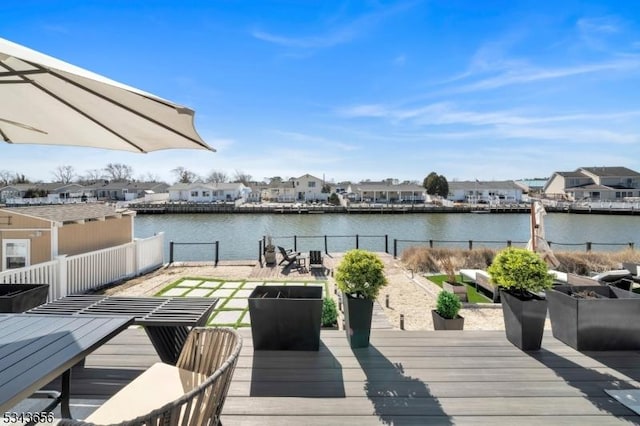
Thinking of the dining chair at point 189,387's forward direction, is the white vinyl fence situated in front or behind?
in front

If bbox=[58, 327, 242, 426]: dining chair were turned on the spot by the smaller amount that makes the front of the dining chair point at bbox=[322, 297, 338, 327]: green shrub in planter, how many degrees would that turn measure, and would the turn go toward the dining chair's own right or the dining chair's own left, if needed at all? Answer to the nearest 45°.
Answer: approximately 90° to the dining chair's own right

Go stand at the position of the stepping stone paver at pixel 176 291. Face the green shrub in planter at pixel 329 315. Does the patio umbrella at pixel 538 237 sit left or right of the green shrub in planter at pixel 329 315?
left

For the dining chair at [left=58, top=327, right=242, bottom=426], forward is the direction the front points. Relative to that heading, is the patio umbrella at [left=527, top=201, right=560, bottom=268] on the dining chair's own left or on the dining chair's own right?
on the dining chair's own right

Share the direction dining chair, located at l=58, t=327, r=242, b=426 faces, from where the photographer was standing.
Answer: facing away from the viewer and to the left of the viewer

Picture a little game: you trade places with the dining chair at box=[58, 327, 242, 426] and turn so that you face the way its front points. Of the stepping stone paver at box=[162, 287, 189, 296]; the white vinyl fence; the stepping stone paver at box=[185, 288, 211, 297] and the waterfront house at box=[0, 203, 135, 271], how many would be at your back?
0

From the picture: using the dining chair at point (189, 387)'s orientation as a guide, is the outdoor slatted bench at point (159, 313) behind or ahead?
ahead

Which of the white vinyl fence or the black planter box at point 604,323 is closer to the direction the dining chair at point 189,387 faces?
the white vinyl fence

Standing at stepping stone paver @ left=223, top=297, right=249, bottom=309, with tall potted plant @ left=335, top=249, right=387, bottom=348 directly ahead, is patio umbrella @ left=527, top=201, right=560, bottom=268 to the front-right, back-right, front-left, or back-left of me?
front-left

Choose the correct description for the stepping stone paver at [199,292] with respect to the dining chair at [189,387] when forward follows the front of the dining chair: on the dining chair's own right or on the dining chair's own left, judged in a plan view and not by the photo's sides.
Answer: on the dining chair's own right

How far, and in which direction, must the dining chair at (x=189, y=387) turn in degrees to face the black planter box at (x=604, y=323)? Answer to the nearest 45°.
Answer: approximately 135° to its right

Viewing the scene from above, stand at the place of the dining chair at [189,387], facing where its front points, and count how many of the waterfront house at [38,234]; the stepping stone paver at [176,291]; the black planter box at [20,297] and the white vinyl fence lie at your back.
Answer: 0

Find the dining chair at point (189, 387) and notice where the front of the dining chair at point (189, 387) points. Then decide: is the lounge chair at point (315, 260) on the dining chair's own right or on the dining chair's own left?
on the dining chair's own right
